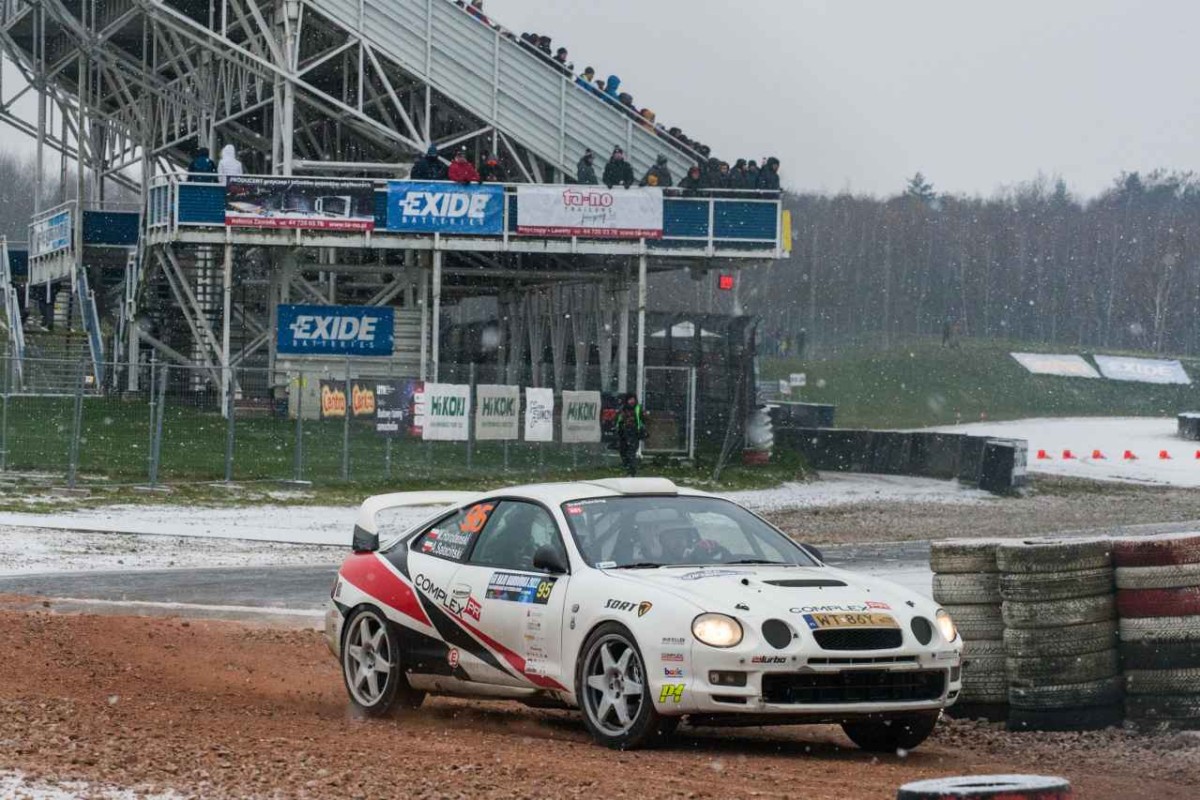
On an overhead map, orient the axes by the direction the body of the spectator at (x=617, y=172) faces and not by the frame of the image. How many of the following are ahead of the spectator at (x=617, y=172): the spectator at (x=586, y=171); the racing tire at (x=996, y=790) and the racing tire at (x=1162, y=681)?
2

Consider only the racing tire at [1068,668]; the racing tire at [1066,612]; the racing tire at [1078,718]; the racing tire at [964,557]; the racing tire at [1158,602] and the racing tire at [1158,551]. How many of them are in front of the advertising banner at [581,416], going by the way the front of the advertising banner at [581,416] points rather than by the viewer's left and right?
6

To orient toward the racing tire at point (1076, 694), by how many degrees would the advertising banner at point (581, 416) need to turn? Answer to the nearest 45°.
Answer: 0° — it already faces it

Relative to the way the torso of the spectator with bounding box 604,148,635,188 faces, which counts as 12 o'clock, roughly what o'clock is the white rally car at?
The white rally car is roughly at 12 o'clock from the spectator.

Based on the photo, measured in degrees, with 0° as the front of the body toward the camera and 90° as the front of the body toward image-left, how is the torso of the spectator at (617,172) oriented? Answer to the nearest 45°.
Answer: approximately 0°

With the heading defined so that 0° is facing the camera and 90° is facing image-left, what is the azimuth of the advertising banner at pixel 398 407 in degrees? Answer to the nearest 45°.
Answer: approximately 0°
